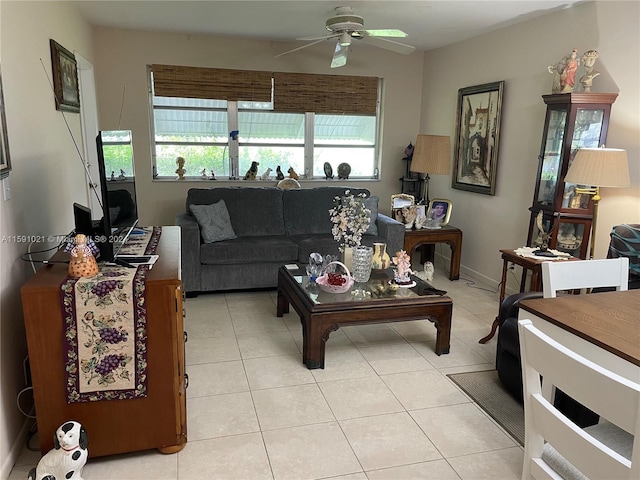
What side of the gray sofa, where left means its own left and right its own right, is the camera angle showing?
front

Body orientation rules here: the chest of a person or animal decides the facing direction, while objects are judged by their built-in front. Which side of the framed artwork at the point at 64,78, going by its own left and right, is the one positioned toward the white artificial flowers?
front

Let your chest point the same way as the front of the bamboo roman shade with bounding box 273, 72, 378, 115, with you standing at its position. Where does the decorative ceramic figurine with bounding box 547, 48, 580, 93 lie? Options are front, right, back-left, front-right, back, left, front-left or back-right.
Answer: front-left

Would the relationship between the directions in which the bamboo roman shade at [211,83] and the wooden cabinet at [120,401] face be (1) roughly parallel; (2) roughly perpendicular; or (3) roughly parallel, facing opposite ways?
roughly perpendicular

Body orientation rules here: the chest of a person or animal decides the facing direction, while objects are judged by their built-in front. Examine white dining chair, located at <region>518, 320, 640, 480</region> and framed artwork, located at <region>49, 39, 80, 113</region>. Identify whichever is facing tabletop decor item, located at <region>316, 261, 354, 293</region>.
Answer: the framed artwork

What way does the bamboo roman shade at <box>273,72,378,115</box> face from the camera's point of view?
toward the camera

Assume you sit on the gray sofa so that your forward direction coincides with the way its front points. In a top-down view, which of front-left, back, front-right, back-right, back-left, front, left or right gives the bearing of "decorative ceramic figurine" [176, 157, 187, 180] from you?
back-right

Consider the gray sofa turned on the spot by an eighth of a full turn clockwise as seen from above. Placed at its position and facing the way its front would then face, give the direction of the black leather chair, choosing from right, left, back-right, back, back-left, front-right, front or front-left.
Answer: left

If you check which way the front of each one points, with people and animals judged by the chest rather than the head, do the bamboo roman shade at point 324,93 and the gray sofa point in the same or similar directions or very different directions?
same or similar directions

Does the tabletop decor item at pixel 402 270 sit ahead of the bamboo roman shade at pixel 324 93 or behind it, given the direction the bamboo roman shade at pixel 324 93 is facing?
ahead

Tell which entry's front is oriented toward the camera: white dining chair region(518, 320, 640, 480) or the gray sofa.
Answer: the gray sofa

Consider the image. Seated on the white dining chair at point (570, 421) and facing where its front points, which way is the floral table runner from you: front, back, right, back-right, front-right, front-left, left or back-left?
back-left

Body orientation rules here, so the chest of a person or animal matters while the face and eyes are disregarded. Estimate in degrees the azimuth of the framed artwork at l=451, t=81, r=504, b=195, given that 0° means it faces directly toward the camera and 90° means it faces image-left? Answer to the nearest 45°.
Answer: approximately 45°

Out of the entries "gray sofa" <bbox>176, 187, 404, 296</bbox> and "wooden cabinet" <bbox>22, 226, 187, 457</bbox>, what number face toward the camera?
1

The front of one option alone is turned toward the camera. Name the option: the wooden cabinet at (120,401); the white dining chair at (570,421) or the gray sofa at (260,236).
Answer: the gray sofa

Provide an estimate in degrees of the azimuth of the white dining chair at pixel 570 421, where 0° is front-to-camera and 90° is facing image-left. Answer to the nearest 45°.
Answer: approximately 225°

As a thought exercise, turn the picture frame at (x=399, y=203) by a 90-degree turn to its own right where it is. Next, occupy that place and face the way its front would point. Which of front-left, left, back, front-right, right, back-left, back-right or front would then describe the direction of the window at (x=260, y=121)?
front

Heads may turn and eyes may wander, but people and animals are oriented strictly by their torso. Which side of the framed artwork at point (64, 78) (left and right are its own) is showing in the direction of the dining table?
front
